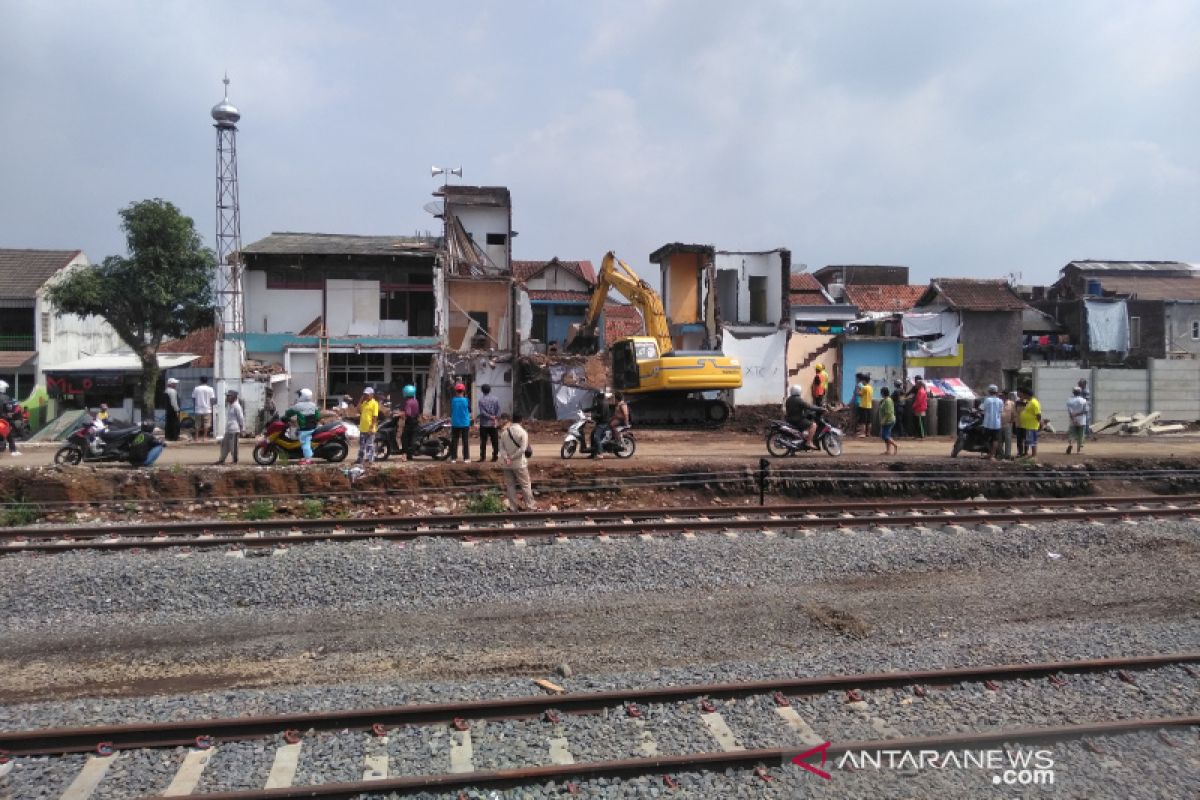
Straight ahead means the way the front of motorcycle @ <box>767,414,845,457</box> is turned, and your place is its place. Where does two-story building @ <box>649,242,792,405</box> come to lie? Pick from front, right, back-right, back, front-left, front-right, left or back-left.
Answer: left

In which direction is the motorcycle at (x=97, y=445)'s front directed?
to the viewer's left

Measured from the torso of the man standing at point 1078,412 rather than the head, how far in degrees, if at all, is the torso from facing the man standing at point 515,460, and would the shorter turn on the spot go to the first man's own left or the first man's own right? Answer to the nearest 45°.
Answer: approximately 135° to the first man's own left

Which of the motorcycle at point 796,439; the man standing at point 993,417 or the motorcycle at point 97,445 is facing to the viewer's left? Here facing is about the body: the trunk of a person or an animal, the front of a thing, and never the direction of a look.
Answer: the motorcycle at point 97,445

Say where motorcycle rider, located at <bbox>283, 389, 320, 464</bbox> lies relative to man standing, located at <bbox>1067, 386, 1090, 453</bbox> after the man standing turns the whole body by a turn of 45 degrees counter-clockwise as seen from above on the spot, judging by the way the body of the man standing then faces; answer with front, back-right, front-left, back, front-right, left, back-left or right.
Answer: left

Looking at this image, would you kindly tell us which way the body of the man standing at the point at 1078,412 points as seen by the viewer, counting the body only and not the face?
away from the camera

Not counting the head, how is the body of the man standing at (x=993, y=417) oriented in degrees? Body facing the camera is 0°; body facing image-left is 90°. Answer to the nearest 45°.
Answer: approximately 180°

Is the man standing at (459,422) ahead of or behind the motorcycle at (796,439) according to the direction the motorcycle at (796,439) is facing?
behind

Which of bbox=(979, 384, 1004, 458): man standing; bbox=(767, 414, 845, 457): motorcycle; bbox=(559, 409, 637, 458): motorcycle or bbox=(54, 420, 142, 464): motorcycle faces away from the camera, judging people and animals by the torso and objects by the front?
the man standing

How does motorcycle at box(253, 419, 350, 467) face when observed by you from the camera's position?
facing to the left of the viewer

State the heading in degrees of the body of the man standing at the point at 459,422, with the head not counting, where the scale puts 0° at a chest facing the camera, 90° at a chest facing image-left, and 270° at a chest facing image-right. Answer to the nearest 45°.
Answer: approximately 180°

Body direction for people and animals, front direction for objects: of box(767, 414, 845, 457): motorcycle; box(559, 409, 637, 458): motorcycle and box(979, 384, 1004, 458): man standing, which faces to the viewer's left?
box(559, 409, 637, 458): motorcycle

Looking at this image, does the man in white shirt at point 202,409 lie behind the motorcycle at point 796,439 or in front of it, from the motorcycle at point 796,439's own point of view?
behind

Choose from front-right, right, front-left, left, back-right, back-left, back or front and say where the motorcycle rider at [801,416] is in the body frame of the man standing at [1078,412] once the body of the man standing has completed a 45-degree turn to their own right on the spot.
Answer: back
